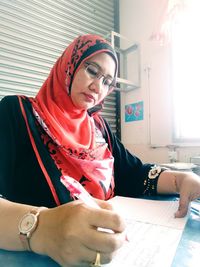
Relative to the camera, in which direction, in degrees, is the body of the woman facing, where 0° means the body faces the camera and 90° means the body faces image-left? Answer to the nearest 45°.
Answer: approximately 315°

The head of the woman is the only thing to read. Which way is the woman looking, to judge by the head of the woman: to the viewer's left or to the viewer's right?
to the viewer's right
